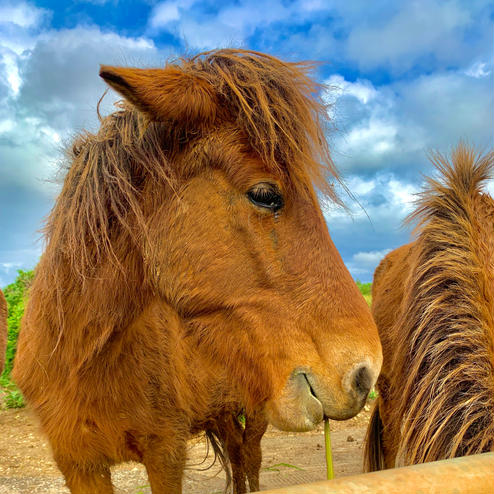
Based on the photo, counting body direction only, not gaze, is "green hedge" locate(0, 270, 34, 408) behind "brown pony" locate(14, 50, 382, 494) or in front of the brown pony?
behind

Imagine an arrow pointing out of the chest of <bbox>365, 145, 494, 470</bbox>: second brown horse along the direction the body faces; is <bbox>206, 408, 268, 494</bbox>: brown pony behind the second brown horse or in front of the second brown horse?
behind

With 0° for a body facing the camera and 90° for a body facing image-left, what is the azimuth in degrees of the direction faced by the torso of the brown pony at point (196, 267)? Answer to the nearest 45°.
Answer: approximately 315°
